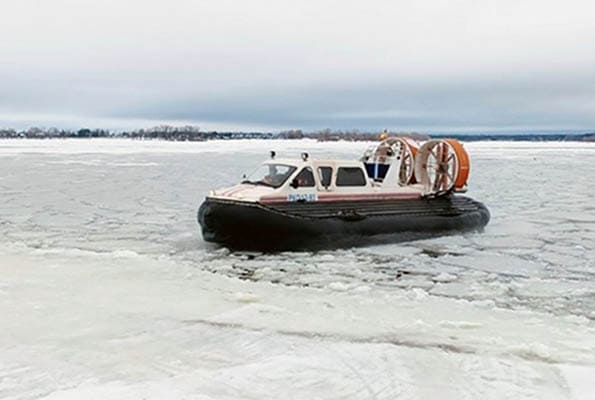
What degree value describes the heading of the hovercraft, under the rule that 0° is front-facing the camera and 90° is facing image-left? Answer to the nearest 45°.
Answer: approximately 45°
